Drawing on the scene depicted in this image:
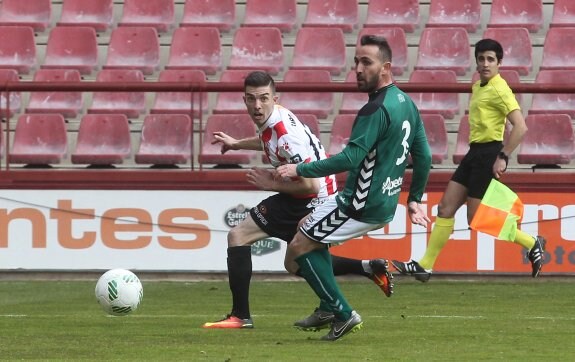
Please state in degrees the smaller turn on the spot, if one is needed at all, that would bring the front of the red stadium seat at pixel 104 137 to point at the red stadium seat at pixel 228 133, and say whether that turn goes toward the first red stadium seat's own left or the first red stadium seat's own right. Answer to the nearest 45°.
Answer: approximately 45° to the first red stadium seat's own left

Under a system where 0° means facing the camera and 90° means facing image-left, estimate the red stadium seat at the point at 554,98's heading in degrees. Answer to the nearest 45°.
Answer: approximately 0°

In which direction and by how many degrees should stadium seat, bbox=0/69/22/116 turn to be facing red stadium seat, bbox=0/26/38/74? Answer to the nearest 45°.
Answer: approximately 180°

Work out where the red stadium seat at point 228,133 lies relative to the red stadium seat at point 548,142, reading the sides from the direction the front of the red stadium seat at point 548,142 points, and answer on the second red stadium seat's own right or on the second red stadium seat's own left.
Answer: on the second red stadium seat's own right

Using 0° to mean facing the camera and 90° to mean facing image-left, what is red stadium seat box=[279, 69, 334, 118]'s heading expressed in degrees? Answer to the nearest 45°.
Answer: approximately 0°

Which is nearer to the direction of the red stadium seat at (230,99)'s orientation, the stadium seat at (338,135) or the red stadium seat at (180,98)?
the stadium seat

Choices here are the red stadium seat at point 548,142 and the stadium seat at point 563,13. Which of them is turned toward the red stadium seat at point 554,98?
the stadium seat

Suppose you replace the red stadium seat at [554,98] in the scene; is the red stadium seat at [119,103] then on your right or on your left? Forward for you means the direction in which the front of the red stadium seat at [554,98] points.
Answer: on your right
